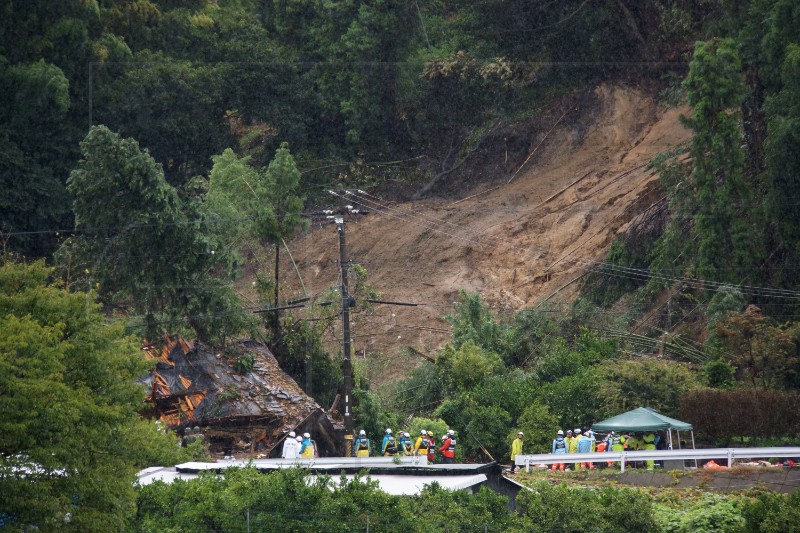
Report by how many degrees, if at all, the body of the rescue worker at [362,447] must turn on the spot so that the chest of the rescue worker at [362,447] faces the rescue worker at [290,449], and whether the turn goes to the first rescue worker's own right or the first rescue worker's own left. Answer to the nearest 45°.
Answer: approximately 135° to the first rescue worker's own left

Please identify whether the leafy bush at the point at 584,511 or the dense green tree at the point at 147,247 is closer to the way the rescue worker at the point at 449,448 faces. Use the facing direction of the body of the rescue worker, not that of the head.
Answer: the dense green tree

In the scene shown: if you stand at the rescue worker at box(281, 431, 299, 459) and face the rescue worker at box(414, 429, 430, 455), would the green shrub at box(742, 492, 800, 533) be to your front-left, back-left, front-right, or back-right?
front-right

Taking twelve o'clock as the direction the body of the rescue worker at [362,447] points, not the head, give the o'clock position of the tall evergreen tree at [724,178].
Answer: The tall evergreen tree is roughly at 2 o'clock from the rescue worker.

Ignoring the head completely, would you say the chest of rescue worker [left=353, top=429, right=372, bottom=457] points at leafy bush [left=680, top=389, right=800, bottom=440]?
no

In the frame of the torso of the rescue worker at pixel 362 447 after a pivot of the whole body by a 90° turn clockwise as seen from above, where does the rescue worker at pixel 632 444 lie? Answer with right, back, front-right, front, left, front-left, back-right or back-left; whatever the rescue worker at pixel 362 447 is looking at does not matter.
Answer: front

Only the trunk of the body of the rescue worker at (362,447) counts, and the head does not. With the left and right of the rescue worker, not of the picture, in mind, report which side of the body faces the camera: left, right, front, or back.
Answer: back

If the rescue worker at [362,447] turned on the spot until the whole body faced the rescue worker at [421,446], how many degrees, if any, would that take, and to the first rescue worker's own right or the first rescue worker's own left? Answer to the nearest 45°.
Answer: approximately 90° to the first rescue worker's own right
